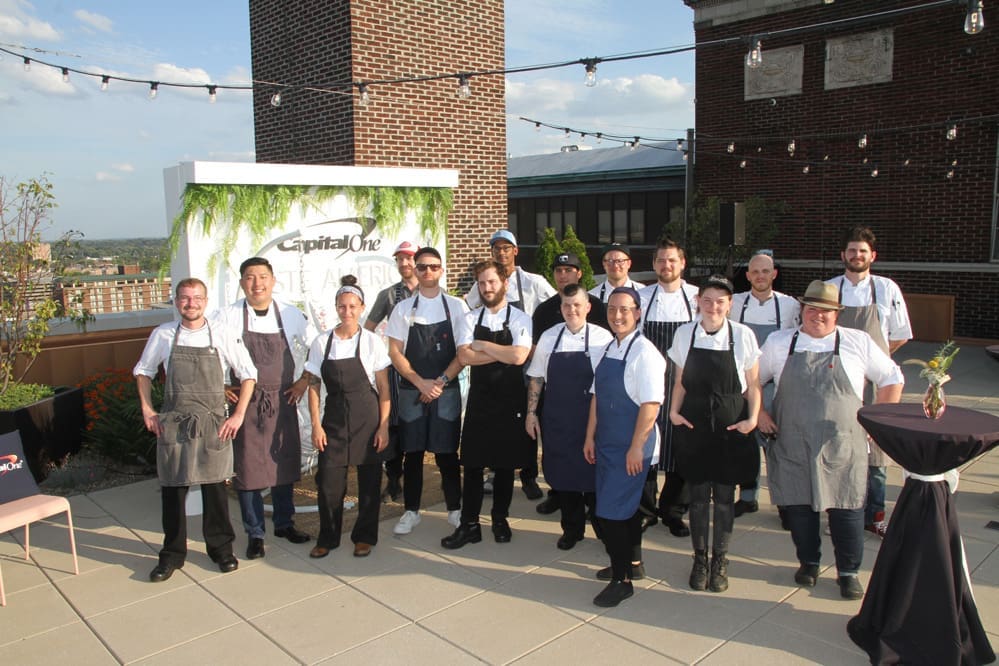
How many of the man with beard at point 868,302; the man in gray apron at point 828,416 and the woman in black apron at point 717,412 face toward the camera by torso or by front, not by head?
3

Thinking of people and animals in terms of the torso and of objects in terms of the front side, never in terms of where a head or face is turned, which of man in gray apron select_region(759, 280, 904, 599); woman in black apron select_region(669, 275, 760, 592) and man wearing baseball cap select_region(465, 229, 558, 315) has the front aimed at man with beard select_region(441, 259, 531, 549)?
the man wearing baseball cap

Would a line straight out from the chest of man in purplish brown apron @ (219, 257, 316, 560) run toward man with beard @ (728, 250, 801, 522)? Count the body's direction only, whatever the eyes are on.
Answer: no

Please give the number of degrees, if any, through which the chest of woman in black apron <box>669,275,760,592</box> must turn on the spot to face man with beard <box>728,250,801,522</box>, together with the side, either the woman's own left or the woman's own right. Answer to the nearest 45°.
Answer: approximately 180°

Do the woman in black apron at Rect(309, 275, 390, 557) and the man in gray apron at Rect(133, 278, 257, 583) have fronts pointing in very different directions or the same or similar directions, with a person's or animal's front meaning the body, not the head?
same or similar directions

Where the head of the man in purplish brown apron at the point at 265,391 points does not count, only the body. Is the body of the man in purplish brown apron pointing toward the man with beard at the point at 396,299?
no

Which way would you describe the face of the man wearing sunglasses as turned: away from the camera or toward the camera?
toward the camera

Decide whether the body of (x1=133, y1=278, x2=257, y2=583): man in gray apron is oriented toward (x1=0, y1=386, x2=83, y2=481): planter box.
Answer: no

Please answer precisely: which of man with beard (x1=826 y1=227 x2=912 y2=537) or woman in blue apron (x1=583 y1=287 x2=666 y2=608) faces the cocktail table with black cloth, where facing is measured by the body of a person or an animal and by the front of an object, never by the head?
the man with beard

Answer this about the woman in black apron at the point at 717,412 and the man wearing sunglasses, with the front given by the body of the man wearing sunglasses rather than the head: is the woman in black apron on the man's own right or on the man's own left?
on the man's own left

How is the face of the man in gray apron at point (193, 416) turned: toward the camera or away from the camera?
toward the camera

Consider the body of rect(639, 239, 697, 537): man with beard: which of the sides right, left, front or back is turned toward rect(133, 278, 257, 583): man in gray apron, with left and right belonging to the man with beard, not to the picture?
right

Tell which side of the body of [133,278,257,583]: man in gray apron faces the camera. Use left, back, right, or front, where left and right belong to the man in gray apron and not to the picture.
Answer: front

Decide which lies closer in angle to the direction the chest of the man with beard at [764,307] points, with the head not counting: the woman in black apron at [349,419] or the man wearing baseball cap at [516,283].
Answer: the woman in black apron

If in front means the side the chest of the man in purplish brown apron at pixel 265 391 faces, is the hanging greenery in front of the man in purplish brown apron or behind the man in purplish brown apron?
behind

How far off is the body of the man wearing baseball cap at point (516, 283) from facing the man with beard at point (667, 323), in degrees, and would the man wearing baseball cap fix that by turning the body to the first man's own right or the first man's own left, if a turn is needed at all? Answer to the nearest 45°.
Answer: approximately 45° to the first man's own left

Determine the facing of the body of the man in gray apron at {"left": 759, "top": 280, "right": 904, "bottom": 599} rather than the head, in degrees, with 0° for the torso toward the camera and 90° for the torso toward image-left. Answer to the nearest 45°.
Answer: approximately 0°

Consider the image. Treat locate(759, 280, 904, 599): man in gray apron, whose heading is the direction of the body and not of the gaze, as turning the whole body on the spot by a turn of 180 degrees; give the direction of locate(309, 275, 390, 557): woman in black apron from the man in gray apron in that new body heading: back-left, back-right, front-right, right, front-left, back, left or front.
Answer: left

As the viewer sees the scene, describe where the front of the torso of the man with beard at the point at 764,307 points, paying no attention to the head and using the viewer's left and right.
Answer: facing the viewer
